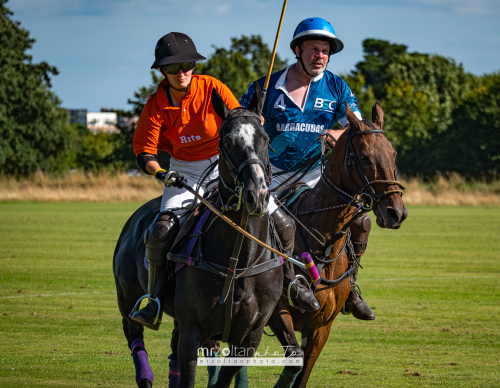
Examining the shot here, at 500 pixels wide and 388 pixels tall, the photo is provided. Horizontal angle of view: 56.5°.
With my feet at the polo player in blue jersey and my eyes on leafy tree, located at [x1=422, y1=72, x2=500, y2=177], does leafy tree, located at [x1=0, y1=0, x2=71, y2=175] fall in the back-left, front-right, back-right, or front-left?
front-left

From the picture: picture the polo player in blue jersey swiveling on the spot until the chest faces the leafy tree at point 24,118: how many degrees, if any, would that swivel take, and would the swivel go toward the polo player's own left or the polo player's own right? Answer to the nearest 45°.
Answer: approximately 135° to the polo player's own right

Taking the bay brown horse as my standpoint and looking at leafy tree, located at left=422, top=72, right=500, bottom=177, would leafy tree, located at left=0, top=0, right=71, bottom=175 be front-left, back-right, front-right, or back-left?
front-left

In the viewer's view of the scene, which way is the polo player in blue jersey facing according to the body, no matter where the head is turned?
toward the camera

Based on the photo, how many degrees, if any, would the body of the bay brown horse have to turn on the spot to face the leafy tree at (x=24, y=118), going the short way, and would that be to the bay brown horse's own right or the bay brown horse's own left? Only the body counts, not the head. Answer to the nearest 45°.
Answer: approximately 180°

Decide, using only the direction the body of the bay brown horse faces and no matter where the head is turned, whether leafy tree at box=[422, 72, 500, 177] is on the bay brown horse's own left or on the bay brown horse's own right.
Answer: on the bay brown horse's own left

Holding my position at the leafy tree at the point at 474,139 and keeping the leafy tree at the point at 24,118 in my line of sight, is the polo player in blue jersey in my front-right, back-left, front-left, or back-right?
front-left

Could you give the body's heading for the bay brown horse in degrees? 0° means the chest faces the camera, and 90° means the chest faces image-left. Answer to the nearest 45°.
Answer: approximately 315°
